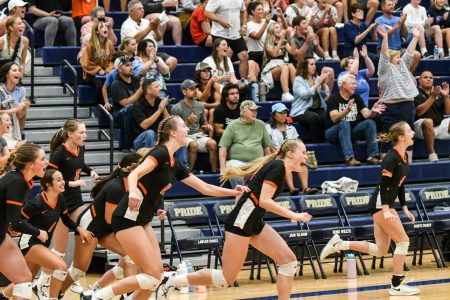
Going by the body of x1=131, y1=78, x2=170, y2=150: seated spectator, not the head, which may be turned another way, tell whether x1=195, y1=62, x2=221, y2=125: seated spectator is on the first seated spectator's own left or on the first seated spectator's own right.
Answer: on the first seated spectator's own left

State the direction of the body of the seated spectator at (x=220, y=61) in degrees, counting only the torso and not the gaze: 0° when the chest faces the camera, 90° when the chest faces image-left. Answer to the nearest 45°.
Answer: approximately 315°

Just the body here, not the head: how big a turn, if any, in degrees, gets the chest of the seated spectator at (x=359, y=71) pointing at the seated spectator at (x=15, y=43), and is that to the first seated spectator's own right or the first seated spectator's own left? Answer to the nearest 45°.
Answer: approximately 90° to the first seated spectator's own right

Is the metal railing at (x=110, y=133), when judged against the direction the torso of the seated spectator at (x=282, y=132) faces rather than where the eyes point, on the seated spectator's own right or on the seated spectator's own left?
on the seated spectator's own right

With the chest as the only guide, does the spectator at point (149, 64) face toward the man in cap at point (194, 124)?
yes
